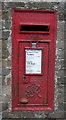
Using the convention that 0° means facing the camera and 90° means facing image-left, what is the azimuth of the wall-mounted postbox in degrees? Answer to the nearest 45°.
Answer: approximately 0°
